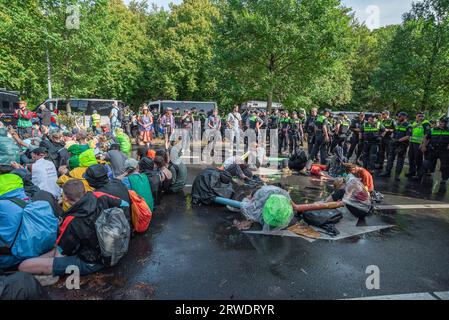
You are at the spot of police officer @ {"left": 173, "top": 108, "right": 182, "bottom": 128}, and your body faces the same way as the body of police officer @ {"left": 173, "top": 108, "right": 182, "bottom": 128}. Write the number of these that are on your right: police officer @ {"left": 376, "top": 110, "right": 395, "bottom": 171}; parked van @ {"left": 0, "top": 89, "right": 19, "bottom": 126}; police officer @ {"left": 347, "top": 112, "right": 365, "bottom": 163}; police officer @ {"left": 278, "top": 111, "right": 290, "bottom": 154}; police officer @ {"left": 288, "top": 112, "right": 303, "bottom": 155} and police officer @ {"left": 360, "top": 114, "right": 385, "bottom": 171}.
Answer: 1

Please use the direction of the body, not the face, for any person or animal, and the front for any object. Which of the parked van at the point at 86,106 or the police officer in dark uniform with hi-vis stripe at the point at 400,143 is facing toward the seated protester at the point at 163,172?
the police officer in dark uniform with hi-vis stripe

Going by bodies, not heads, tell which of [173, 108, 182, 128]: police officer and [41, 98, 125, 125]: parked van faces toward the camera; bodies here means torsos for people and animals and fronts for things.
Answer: the police officer

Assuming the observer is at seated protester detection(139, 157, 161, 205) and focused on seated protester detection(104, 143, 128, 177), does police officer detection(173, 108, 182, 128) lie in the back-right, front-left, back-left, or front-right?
front-right

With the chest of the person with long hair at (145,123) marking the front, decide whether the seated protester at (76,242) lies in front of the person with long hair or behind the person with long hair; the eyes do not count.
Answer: in front

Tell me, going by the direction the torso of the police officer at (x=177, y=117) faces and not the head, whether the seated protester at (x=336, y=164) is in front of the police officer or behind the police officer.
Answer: in front

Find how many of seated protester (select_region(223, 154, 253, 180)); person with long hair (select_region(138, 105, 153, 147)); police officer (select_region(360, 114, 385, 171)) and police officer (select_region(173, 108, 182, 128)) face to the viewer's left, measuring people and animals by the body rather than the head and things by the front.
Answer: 0

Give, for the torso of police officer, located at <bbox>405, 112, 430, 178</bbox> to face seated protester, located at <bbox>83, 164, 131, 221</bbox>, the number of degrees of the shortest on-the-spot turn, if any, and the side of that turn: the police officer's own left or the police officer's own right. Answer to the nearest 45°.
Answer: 0° — they already face them

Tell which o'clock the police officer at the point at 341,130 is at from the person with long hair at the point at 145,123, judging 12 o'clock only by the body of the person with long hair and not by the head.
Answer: The police officer is roughly at 10 o'clock from the person with long hair.

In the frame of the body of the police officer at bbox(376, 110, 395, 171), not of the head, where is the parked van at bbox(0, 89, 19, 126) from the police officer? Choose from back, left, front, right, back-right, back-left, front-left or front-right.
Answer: front-right

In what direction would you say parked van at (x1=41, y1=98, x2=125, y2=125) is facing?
to the viewer's left

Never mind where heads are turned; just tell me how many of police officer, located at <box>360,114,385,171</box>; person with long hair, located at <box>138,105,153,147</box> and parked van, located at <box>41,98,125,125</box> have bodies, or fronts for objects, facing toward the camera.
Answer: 2

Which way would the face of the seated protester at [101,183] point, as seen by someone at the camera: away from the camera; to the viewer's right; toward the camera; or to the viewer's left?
away from the camera

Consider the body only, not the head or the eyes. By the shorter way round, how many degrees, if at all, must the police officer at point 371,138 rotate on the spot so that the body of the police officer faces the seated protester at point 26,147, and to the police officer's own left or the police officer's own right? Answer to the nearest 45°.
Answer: approximately 45° to the police officer's own right

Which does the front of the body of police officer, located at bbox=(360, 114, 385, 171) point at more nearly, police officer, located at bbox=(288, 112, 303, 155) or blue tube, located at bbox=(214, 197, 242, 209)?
the blue tube

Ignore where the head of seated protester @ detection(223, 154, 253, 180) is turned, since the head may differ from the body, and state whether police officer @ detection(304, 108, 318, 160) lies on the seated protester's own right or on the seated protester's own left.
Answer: on the seated protester's own left

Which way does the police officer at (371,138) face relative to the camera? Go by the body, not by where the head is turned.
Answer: toward the camera

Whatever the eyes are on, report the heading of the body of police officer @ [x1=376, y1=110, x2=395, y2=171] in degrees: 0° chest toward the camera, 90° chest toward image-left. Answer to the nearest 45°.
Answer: approximately 45°
